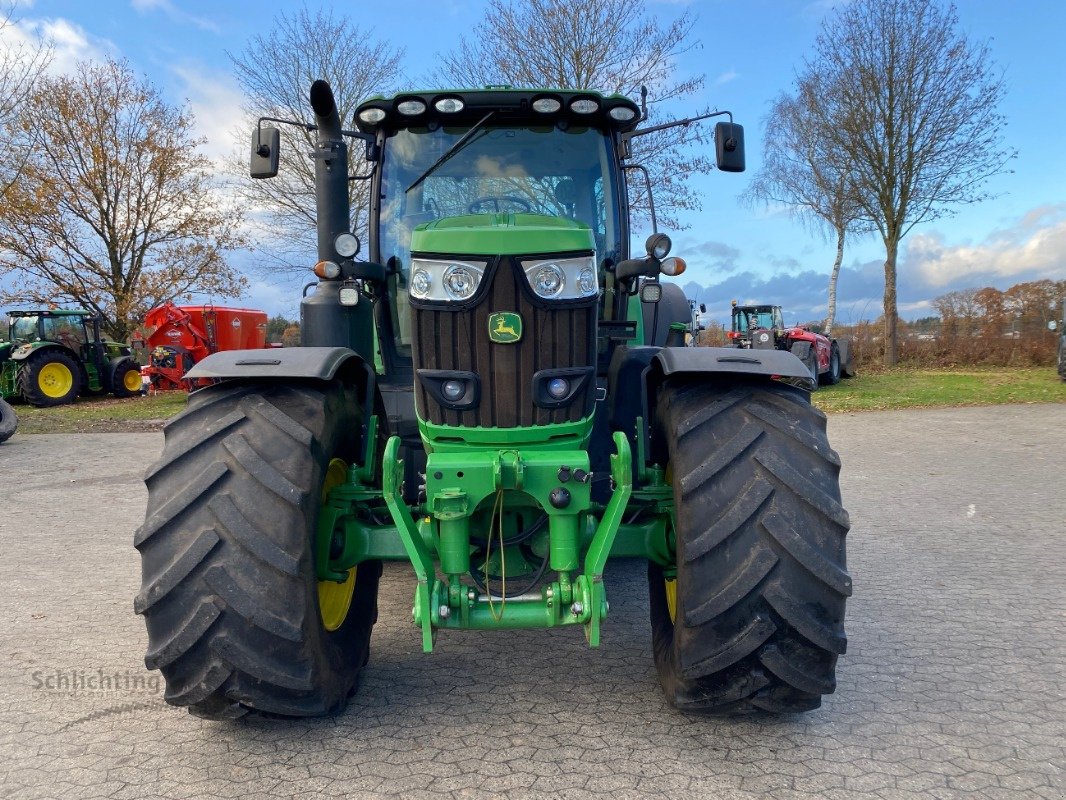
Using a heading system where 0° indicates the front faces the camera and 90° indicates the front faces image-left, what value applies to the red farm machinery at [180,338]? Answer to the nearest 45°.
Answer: approximately 45°

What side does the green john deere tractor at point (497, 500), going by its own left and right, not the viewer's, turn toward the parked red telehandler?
back

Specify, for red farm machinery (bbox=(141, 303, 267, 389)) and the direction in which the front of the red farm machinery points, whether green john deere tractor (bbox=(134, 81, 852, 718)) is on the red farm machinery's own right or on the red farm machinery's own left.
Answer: on the red farm machinery's own left

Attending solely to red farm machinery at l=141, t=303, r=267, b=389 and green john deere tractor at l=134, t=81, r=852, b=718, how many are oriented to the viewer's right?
0

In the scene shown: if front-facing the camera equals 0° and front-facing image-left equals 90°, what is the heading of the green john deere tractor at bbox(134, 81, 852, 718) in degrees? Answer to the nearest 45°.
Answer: approximately 0°

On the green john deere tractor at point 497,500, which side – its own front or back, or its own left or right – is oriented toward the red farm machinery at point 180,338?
back
